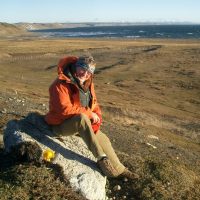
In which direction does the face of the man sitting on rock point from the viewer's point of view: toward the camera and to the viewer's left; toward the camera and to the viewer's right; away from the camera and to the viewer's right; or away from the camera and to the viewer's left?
toward the camera and to the viewer's right

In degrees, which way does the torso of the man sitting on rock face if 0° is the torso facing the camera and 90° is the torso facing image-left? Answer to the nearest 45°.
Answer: approximately 315°
